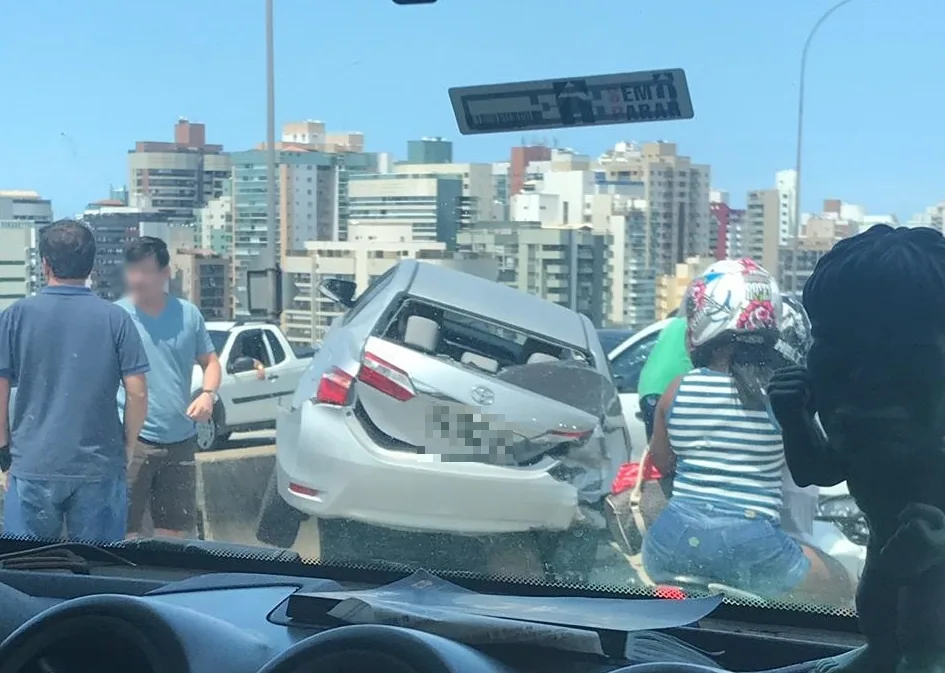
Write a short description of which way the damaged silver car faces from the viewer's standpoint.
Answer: facing away from the viewer

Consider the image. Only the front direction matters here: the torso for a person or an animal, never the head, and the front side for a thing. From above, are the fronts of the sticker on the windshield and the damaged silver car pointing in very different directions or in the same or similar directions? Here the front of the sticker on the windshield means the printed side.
very different directions
